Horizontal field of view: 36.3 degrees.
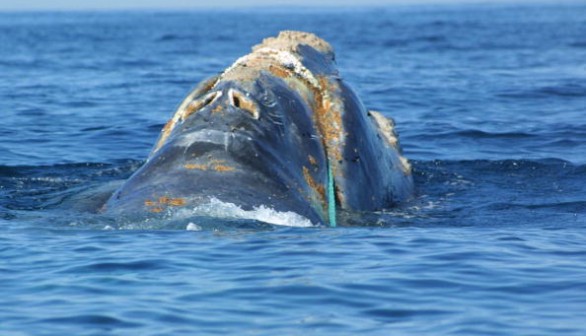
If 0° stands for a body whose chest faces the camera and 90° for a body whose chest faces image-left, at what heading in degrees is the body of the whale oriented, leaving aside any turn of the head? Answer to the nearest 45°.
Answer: approximately 225°
